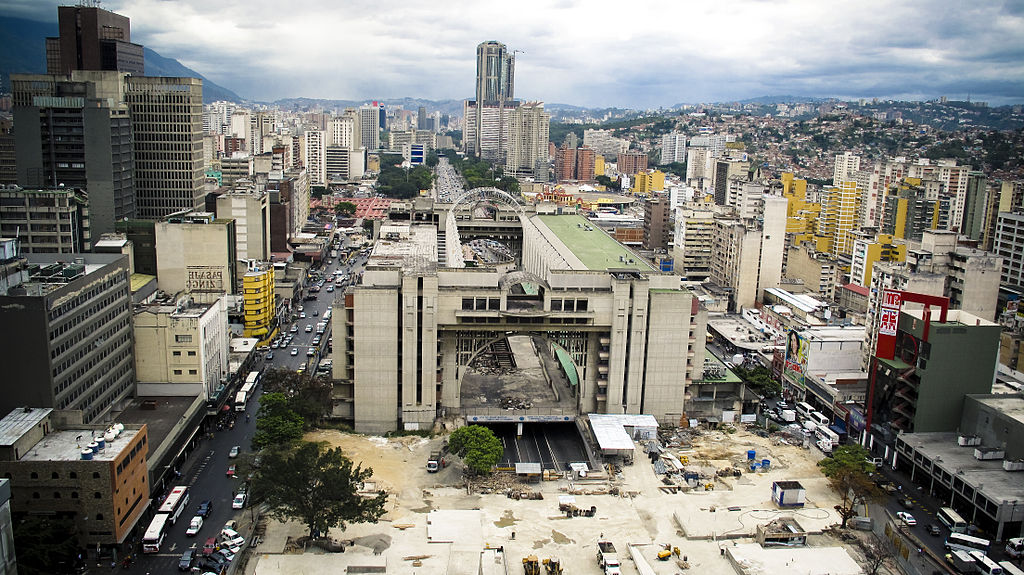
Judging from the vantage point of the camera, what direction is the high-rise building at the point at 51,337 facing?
facing the viewer and to the right of the viewer

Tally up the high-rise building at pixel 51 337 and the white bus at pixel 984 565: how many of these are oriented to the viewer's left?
0

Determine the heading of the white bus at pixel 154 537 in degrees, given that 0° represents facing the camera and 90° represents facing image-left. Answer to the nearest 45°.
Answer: approximately 45°

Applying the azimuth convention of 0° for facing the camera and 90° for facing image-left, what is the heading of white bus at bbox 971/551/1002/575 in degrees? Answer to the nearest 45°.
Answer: approximately 315°

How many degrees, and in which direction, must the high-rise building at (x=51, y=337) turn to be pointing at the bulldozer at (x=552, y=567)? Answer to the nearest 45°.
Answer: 0° — it already faces it

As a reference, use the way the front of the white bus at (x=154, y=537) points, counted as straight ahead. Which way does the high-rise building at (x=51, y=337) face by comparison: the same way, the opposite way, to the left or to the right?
to the left
